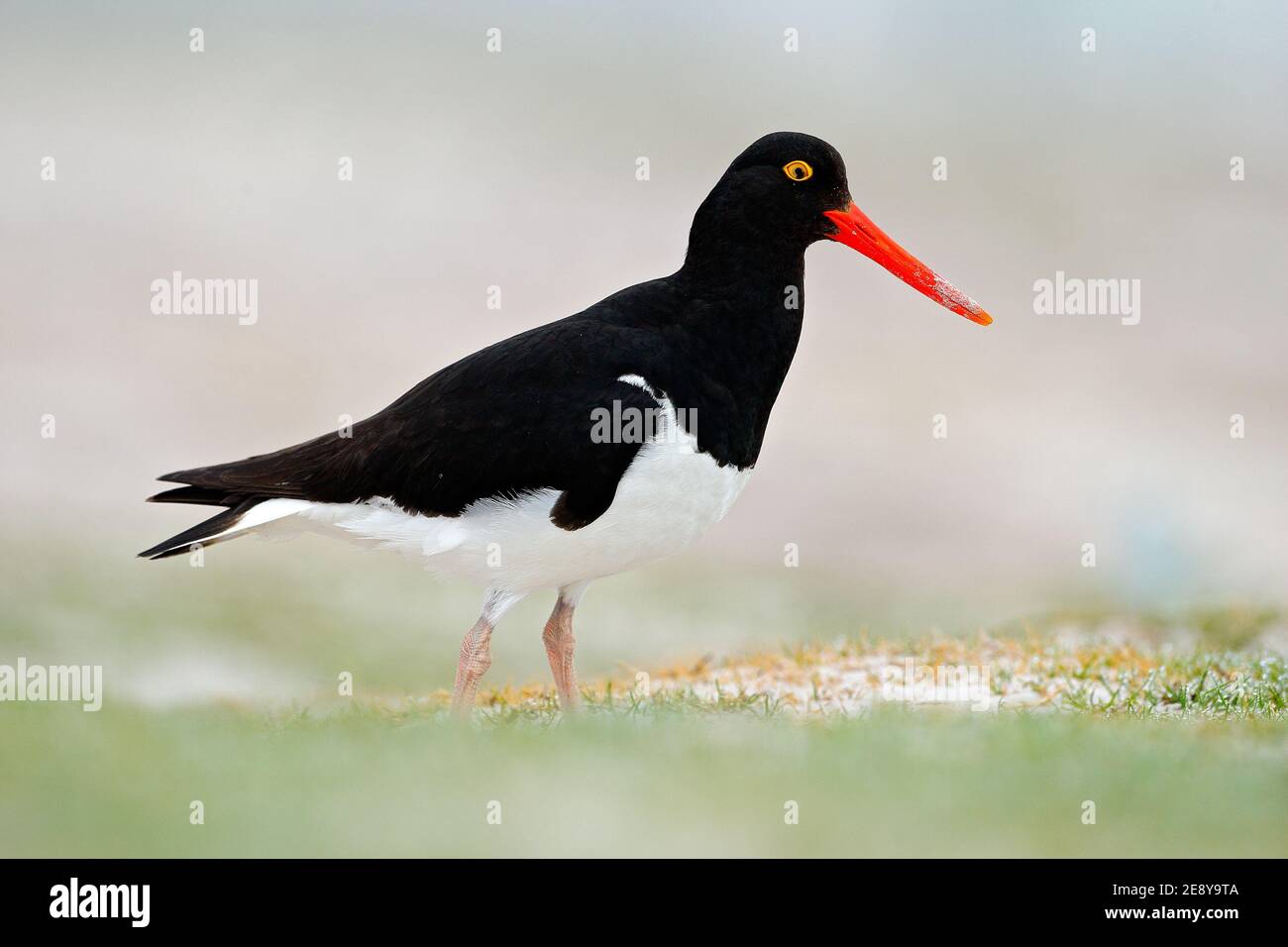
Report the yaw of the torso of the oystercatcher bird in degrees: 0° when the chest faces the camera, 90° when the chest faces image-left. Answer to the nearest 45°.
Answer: approximately 270°
